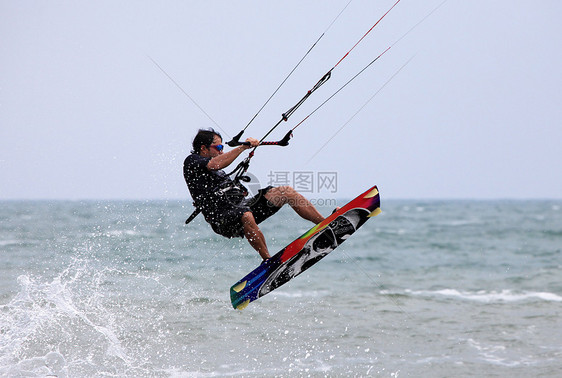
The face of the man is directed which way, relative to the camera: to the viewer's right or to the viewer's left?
to the viewer's right

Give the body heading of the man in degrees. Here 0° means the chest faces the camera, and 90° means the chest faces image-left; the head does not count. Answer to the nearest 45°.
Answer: approximately 270°
